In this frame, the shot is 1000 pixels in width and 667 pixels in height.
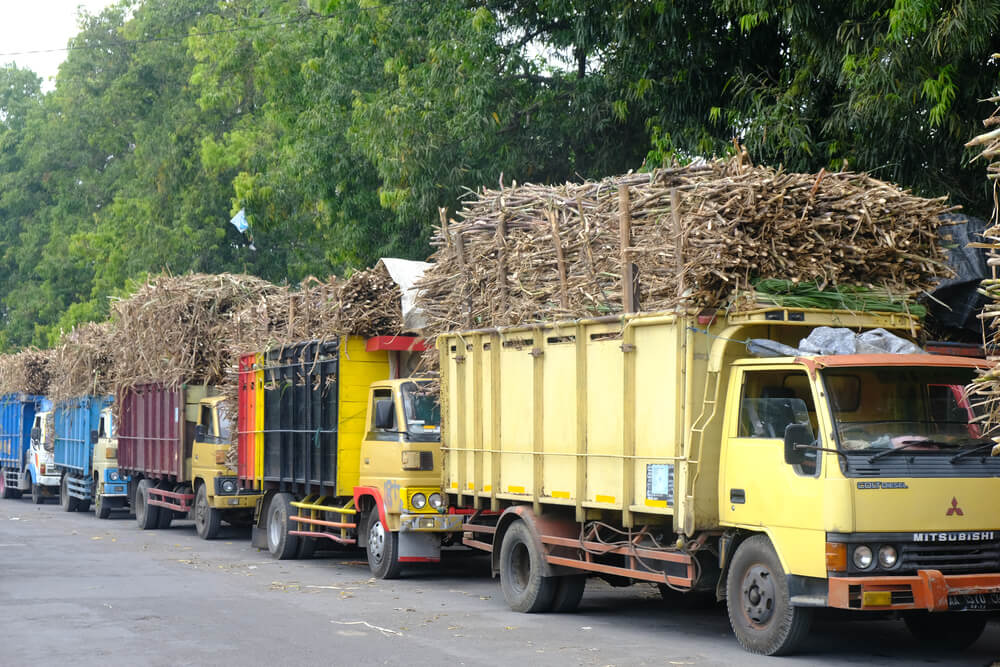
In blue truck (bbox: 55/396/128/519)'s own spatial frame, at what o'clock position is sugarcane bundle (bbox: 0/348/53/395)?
The sugarcane bundle is roughly at 7 o'clock from the blue truck.

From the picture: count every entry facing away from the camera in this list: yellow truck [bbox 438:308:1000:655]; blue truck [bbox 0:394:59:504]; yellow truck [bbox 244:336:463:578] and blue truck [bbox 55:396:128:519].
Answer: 0

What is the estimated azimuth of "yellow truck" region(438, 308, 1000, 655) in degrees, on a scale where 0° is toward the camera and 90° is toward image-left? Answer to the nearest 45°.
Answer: approximately 315°

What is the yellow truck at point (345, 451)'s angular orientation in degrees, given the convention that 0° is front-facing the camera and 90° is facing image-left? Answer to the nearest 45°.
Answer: approximately 315°

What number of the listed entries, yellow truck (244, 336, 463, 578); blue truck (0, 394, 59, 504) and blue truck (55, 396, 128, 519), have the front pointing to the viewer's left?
0

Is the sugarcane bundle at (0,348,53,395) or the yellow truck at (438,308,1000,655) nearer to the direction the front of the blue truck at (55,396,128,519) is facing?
the yellow truck

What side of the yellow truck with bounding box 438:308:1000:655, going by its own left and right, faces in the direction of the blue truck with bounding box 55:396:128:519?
back

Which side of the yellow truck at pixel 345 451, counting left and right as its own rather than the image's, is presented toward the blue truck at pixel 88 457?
back

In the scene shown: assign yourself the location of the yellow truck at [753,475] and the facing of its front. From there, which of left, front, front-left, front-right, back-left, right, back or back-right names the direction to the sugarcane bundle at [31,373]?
back

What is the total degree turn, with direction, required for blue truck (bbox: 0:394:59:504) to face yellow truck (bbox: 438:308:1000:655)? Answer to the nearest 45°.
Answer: approximately 45° to its right

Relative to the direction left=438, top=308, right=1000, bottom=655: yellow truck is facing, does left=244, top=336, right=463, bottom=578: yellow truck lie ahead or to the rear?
to the rear

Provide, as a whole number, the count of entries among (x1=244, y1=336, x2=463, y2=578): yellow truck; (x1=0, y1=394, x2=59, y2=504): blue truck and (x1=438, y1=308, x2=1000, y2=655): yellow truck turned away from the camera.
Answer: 0

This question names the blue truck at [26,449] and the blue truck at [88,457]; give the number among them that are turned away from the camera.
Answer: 0

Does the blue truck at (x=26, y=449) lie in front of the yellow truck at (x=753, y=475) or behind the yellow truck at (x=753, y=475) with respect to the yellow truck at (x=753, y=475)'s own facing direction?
behind

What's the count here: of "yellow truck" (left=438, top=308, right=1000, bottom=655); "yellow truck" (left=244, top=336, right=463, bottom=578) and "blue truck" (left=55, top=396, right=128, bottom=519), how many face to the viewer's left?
0

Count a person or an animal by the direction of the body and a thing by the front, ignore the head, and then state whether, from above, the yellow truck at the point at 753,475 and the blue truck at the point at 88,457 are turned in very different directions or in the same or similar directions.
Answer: same or similar directions

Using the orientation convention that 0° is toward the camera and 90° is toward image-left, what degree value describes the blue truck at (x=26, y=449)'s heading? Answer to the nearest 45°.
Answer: approximately 315°
